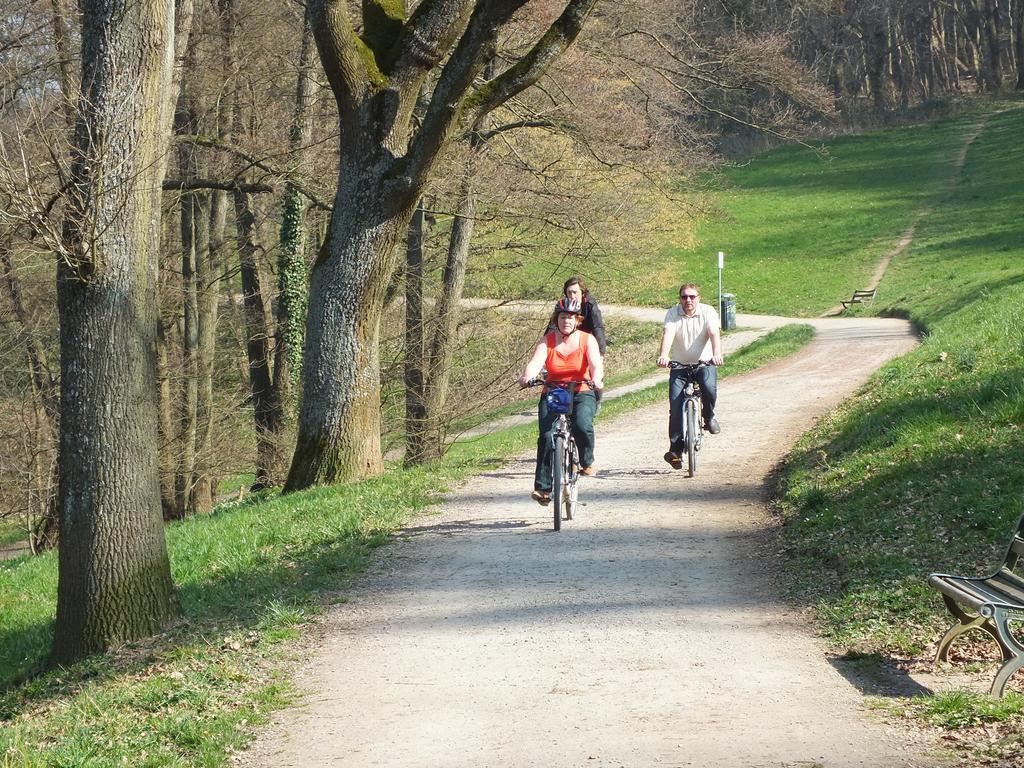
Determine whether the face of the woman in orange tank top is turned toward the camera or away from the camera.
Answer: toward the camera

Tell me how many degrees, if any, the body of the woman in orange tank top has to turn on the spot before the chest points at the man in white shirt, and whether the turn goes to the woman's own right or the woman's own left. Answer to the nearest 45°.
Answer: approximately 135° to the woman's own left

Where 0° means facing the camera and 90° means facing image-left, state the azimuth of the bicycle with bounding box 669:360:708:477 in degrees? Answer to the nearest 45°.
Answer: approximately 0°

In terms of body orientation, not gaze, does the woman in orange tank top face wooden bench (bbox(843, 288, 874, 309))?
no

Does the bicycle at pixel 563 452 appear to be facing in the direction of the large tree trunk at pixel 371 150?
no

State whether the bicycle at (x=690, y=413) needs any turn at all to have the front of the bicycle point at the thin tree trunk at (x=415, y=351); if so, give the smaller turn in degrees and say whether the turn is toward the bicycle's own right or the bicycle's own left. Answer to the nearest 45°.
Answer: approximately 135° to the bicycle's own right

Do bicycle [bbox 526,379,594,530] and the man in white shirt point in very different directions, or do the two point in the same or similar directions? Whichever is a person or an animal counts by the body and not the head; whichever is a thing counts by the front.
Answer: same or similar directions

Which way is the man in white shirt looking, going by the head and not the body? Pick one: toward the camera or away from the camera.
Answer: toward the camera

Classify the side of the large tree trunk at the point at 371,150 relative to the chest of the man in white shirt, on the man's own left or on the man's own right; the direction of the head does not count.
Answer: on the man's own right

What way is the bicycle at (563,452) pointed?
toward the camera

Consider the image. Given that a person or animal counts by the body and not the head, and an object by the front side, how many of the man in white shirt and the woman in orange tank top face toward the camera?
2

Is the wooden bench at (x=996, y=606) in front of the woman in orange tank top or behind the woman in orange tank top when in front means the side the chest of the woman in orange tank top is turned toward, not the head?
in front

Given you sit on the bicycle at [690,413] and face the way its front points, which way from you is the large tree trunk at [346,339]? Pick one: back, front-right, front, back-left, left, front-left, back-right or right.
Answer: right

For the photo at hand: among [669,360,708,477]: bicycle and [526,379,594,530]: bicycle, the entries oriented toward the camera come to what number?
2

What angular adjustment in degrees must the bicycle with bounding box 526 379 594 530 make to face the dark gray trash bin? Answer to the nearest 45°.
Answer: approximately 180°

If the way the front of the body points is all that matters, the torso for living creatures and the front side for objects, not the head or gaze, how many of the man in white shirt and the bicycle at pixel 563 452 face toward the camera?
2

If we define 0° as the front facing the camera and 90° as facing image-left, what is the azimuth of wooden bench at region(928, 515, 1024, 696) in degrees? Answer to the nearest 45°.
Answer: approximately 45°

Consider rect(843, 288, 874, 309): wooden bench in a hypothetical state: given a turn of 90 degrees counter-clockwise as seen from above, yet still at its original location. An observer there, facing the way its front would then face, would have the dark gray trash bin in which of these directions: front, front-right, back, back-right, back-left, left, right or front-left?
right

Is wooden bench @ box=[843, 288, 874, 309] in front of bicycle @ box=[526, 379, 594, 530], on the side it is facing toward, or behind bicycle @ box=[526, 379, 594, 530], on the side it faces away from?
behind

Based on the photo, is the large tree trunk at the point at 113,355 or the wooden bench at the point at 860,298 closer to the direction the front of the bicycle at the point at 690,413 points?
the large tree trunk

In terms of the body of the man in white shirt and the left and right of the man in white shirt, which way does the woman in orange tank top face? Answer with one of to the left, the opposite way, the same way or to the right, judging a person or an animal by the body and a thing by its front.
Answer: the same way

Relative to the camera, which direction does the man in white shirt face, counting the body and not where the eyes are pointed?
toward the camera

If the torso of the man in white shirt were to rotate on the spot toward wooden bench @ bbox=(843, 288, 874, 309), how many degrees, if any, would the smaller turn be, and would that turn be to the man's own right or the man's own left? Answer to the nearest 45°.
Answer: approximately 180°
